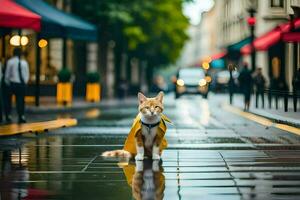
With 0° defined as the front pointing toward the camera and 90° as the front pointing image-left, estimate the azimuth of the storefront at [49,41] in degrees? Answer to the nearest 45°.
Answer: approximately 315°

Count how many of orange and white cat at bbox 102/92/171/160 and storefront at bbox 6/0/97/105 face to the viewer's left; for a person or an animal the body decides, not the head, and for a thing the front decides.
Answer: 0

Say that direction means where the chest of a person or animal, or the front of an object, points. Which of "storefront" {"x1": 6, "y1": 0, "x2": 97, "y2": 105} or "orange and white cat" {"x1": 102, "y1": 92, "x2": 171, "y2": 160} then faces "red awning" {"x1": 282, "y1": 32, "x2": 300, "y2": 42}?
the storefront

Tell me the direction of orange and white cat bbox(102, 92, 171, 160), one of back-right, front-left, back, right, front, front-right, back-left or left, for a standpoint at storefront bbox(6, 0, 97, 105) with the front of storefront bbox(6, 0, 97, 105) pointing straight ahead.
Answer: front-right

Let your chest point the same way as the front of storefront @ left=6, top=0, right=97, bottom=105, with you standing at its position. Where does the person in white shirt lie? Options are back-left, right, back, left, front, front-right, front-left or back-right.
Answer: front-right

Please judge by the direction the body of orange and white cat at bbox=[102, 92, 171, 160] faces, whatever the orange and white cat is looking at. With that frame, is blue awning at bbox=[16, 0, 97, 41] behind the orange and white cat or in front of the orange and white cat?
behind

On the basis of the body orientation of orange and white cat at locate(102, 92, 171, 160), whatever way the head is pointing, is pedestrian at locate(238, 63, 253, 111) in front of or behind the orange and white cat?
behind

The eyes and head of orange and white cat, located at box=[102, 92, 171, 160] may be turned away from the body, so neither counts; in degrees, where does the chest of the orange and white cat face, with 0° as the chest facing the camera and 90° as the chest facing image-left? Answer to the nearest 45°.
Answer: approximately 0°

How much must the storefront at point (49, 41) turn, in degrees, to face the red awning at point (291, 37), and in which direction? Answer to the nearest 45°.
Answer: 0° — it already faces it
